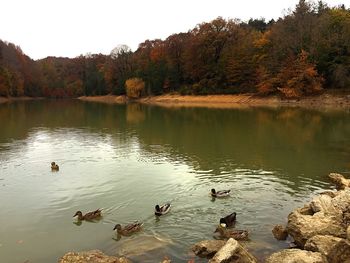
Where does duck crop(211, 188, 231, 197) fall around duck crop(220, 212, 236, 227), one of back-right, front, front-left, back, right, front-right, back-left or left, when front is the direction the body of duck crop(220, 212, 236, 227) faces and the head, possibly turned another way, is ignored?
right

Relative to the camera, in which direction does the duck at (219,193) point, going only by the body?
to the viewer's left

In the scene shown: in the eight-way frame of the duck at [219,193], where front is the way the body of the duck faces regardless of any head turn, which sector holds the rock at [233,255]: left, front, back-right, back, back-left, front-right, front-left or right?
left

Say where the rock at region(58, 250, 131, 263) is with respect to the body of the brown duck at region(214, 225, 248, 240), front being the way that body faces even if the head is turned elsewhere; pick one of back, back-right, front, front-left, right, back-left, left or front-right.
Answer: front-left

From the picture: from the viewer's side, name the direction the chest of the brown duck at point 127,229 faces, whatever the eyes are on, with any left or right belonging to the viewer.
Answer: facing to the left of the viewer

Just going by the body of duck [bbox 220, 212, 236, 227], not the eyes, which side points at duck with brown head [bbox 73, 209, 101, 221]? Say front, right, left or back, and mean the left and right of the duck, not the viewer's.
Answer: front

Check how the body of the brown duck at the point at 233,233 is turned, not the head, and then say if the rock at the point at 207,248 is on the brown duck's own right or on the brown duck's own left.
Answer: on the brown duck's own left

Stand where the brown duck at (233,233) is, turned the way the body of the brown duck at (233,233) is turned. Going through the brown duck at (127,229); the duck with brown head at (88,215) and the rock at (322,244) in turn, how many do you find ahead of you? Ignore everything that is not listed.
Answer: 2

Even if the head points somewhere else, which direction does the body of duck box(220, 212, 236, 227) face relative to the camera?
to the viewer's left

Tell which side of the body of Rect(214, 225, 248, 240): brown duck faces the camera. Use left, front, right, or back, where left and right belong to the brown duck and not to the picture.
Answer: left
